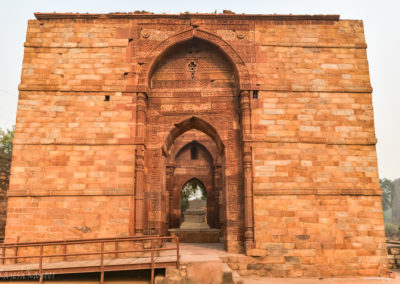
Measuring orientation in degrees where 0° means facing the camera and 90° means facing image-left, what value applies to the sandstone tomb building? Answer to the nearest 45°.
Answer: approximately 0°
